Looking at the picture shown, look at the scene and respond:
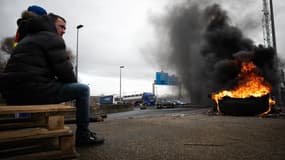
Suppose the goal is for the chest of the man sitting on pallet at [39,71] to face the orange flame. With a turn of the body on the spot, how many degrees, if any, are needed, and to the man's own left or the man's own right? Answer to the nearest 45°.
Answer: approximately 45° to the man's own left

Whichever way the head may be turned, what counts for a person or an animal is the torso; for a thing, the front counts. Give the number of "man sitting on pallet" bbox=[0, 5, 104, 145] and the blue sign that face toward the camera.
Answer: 1

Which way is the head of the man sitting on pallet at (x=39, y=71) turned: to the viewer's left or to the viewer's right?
to the viewer's right

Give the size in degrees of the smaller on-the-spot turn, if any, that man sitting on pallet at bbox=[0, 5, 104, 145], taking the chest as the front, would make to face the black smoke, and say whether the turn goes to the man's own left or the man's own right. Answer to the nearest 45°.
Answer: approximately 45° to the man's own left

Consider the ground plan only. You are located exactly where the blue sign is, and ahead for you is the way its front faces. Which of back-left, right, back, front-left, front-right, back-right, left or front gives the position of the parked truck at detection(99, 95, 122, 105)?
back-right

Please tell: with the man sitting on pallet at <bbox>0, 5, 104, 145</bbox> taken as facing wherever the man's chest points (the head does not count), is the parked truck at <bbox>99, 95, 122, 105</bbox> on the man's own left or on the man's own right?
on the man's own left

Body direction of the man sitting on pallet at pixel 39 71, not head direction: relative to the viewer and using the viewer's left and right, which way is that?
facing to the right of the viewer

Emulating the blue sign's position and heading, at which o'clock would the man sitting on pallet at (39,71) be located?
The man sitting on pallet is roughly at 12 o'clock from the blue sign.
